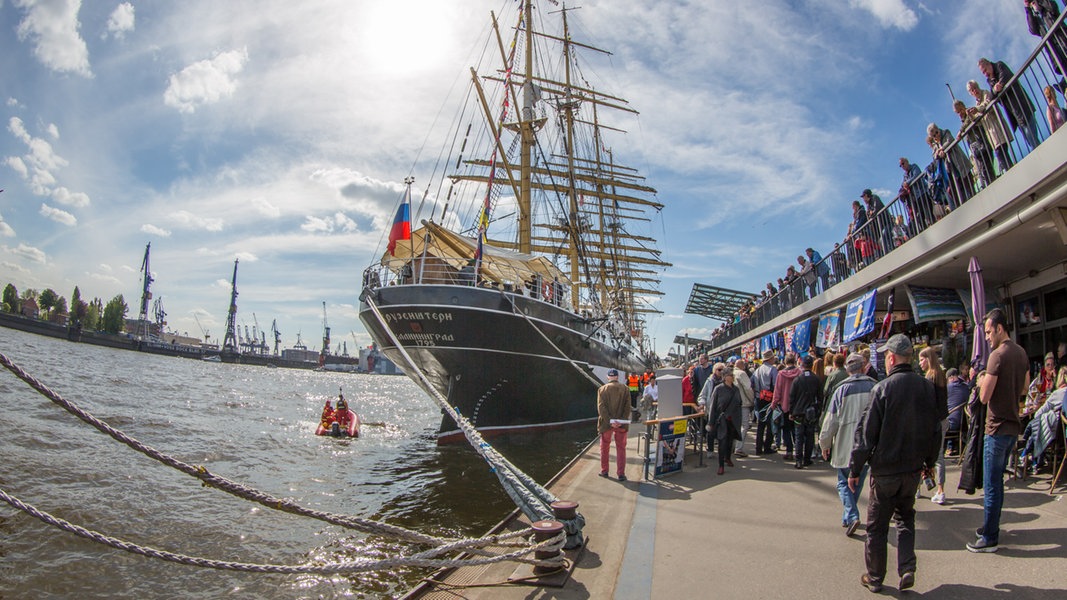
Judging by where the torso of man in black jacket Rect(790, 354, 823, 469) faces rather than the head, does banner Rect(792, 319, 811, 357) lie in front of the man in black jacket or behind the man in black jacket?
in front

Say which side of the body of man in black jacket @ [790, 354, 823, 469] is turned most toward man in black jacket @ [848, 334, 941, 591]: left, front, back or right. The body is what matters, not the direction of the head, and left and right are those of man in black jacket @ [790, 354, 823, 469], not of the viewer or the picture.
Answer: back

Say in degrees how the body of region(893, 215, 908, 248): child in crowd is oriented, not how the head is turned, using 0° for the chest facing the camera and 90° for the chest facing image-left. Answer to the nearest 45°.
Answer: approximately 45°

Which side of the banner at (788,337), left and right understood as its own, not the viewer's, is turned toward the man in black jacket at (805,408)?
front

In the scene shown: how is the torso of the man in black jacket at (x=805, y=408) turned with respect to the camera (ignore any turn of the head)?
away from the camera

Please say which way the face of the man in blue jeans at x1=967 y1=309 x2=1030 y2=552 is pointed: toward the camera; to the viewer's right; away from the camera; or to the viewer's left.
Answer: to the viewer's left

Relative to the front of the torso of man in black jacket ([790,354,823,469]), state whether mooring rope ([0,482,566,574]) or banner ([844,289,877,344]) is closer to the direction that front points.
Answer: the banner

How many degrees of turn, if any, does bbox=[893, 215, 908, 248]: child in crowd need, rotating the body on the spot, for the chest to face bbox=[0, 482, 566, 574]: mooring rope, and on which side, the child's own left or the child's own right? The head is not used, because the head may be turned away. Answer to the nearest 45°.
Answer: approximately 45° to the child's own left

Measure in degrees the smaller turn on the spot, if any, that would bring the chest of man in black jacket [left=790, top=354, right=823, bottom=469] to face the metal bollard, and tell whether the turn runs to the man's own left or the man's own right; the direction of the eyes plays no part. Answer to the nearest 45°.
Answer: approximately 180°

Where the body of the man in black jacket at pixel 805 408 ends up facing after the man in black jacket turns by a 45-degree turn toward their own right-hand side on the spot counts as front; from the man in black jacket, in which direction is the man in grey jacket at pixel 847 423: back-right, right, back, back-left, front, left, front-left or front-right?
back-right

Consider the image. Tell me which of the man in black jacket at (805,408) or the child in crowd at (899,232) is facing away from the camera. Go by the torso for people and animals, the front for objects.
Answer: the man in black jacket

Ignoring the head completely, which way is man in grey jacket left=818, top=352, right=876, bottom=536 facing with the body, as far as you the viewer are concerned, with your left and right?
facing away from the viewer

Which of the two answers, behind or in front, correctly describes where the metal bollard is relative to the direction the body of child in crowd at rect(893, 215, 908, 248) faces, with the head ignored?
in front

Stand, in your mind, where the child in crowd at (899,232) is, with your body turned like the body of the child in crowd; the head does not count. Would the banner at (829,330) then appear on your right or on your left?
on your right

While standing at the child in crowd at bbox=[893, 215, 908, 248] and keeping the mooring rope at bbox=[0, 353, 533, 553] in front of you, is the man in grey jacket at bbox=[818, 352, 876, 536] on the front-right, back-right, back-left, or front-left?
front-left

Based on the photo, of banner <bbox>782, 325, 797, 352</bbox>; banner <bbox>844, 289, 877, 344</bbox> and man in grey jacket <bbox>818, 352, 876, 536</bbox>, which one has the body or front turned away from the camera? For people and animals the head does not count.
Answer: the man in grey jacket

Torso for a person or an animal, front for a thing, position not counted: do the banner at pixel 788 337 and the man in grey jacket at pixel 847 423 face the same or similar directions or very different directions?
very different directions
